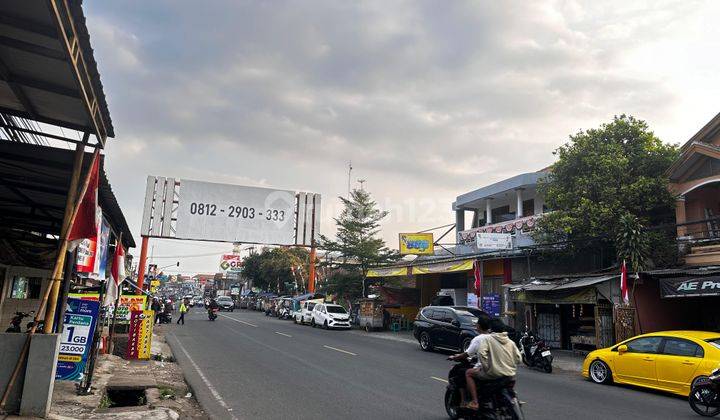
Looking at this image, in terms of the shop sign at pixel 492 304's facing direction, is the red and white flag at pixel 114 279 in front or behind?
in front

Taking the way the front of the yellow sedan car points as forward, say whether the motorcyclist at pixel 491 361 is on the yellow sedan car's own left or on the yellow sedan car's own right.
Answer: on the yellow sedan car's own left

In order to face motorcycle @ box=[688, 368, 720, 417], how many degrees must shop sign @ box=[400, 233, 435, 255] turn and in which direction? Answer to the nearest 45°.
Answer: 0° — it already faces it

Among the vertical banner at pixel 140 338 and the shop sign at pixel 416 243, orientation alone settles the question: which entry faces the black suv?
the shop sign

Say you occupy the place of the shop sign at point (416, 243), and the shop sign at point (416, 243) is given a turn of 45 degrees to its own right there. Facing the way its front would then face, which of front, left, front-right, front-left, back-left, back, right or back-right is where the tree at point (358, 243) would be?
right
